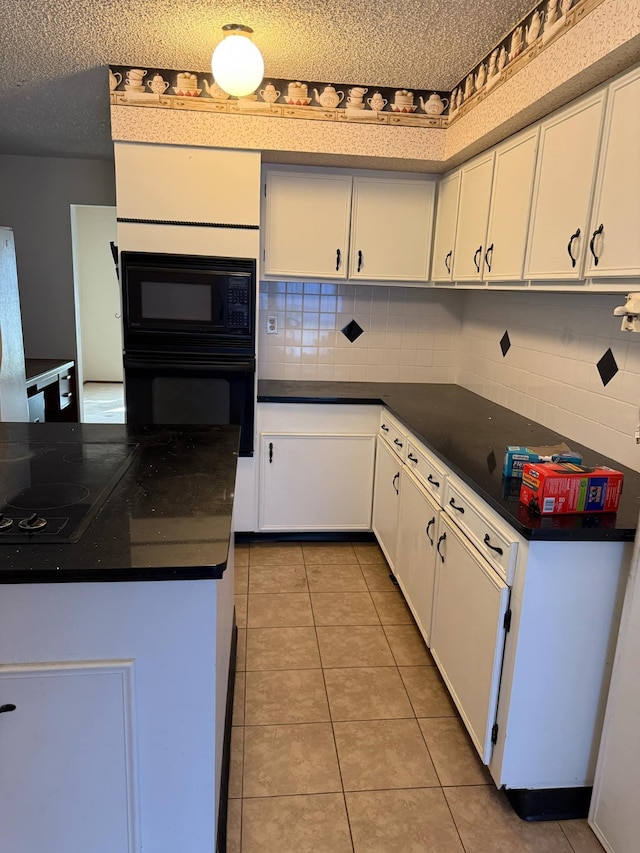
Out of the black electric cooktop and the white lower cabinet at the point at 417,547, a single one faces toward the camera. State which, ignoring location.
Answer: the black electric cooktop

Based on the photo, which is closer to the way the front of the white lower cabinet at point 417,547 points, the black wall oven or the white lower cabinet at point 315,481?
the black wall oven

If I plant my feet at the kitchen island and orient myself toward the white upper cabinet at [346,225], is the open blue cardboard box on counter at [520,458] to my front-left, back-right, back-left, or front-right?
front-right

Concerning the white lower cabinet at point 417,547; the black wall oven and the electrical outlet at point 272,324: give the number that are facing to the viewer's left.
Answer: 1

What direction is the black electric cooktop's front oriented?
toward the camera

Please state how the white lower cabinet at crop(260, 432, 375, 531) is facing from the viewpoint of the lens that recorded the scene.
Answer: facing the viewer

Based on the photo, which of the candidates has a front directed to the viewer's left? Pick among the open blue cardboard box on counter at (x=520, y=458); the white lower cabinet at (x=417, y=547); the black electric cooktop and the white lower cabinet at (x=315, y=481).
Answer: the white lower cabinet at (x=417, y=547)

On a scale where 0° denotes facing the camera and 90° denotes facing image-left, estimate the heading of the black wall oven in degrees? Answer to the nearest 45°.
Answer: approximately 0°

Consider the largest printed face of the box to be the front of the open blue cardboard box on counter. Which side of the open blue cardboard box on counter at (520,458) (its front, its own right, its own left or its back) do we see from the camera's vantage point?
front

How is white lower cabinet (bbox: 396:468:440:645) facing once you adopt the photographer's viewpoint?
facing to the left of the viewer
